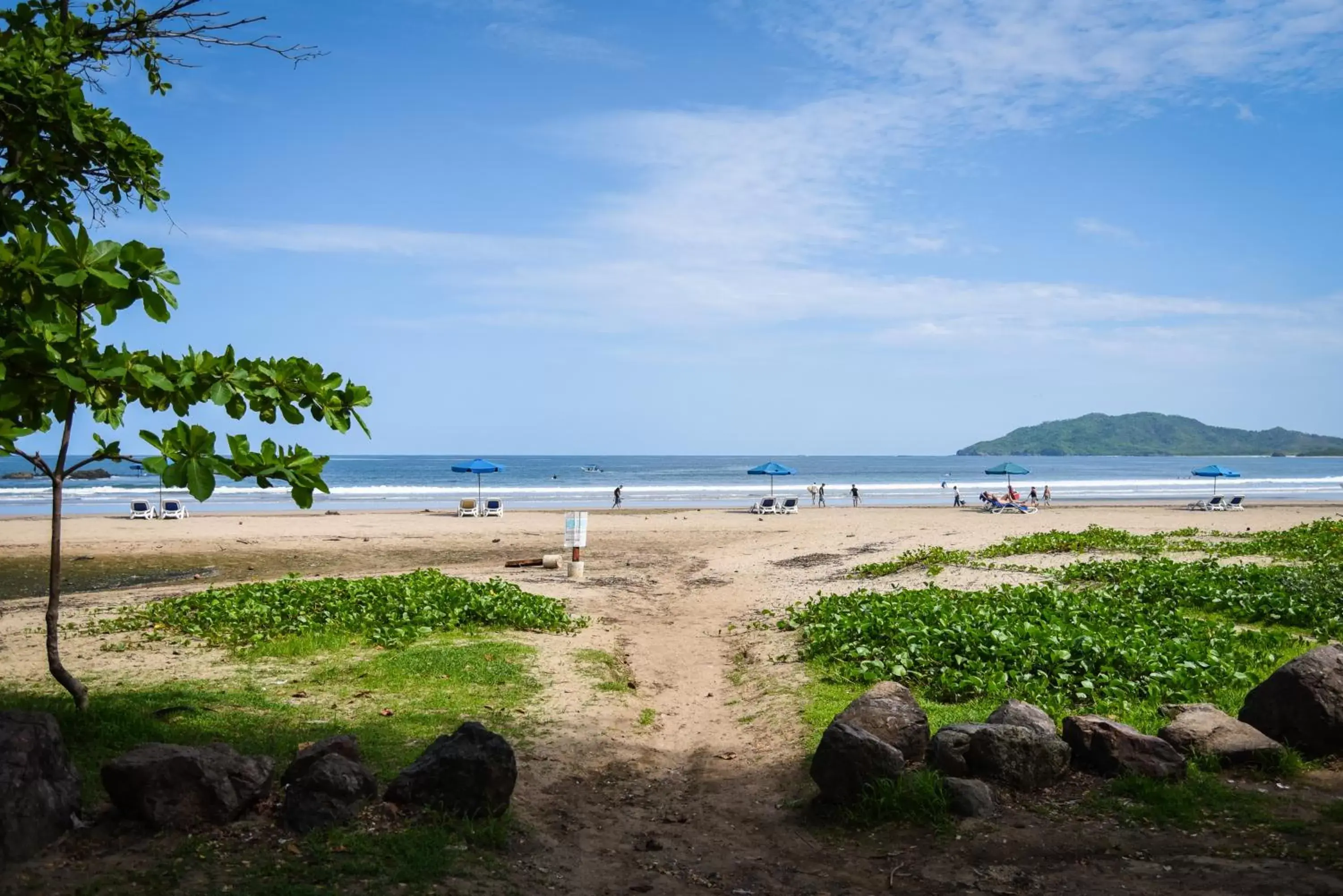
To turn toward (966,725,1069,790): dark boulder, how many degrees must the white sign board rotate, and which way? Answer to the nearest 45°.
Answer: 0° — it already faces it

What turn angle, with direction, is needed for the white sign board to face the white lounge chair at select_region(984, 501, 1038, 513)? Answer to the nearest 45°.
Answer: approximately 135° to its left

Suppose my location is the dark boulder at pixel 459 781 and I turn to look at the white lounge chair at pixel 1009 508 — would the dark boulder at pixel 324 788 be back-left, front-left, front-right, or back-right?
back-left

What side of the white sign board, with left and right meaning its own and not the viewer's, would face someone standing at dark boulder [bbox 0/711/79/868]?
front

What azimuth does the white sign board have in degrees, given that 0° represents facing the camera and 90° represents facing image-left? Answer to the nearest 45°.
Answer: approximately 0°

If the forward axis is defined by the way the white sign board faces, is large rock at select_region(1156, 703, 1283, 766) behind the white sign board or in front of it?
in front

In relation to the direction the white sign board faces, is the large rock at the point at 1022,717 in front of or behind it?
in front

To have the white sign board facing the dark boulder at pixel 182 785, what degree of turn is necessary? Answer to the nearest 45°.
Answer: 0° — it already faces it

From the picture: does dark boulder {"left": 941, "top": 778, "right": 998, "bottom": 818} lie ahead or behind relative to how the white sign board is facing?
ahead

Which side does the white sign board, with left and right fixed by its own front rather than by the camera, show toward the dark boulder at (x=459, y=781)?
front
